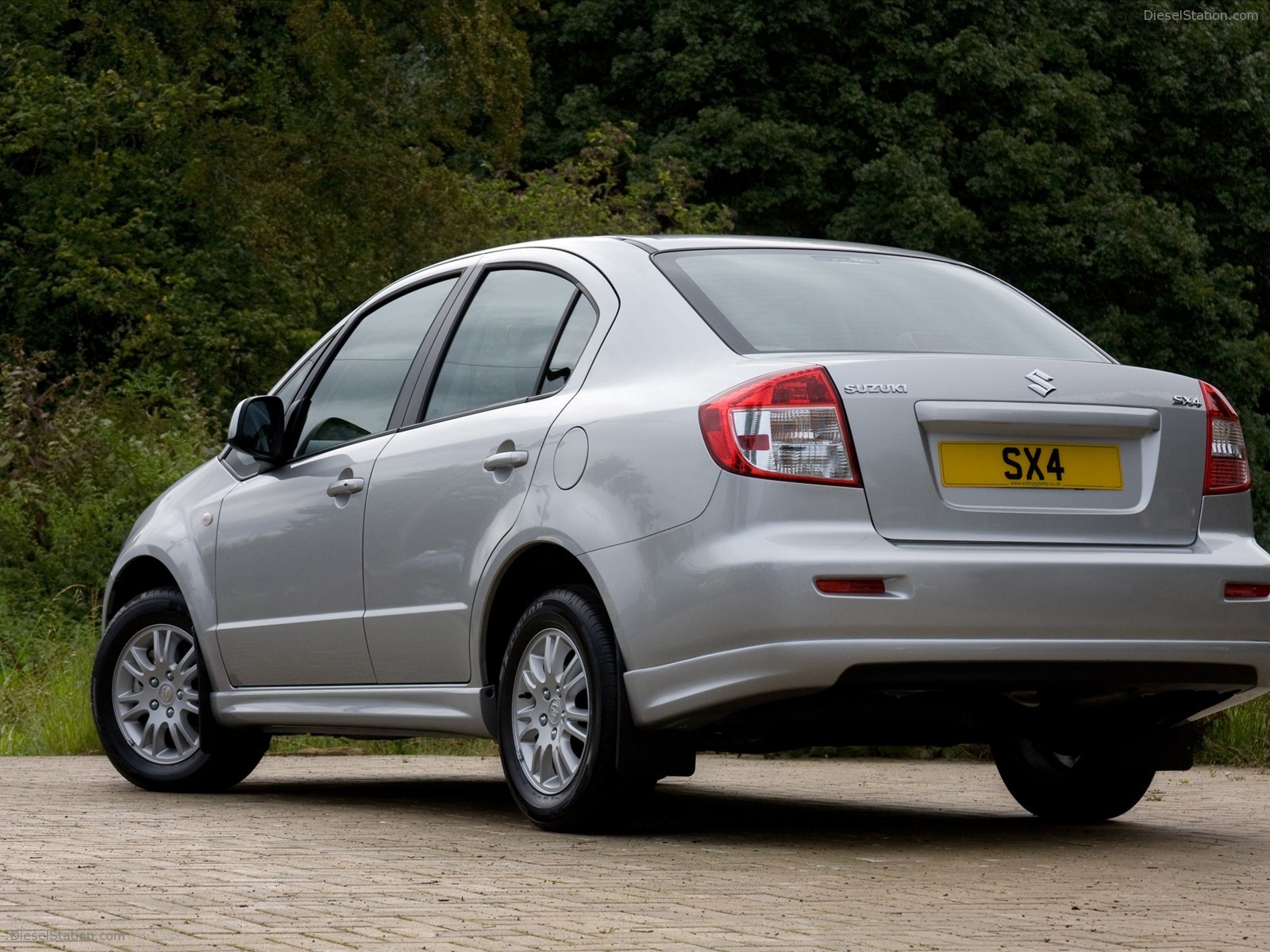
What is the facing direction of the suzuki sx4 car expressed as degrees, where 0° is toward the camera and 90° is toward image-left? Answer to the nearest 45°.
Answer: approximately 135°
